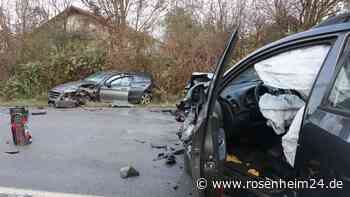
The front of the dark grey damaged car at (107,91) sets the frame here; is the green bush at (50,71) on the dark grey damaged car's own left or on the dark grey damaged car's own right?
on the dark grey damaged car's own right

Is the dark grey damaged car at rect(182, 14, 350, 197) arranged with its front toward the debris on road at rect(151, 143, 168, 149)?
yes

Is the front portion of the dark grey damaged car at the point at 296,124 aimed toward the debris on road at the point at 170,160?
yes

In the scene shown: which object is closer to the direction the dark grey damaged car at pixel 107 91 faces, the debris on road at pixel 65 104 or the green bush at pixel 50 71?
the debris on road

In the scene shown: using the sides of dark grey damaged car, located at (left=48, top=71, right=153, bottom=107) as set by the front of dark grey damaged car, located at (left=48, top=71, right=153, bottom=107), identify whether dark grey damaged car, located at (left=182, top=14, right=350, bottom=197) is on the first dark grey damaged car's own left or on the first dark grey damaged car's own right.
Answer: on the first dark grey damaged car's own left

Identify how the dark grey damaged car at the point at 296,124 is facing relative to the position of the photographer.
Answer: facing away from the viewer and to the left of the viewer

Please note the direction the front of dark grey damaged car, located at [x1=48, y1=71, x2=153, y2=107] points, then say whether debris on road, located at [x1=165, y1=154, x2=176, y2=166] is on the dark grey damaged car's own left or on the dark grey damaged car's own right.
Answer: on the dark grey damaged car's own left
